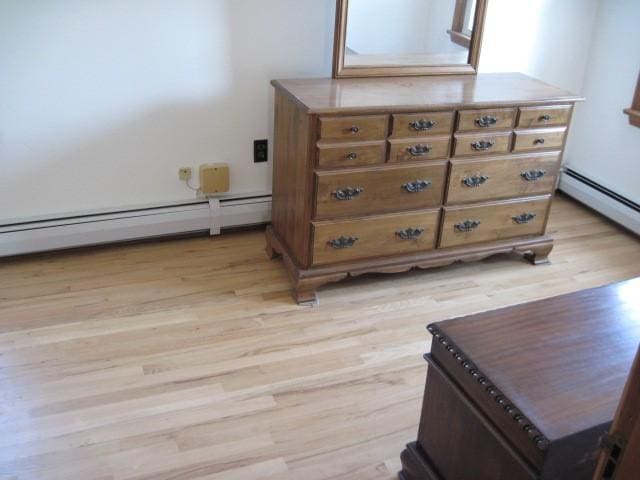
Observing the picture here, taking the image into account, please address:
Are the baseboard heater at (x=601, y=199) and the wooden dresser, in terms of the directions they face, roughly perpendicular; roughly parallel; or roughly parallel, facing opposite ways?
roughly perpendicular

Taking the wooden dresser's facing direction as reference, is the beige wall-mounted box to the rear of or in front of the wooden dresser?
to the rear

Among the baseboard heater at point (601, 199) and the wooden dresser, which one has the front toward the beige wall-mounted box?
the baseboard heater

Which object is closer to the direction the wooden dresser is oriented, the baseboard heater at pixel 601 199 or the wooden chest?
the wooden chest

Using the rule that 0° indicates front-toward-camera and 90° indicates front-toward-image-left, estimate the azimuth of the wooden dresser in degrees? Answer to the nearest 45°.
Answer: approximately 315°

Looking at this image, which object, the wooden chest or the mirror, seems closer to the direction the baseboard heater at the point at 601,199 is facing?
the mirror

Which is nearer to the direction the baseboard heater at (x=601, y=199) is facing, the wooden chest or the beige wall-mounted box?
the beige wall-mounted box

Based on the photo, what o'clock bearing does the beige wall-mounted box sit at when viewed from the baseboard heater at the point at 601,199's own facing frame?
The beige wall-mounted box is roughly at 12 o'clock from the baseboard heater.

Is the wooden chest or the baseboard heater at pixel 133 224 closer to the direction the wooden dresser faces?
the wooden chest

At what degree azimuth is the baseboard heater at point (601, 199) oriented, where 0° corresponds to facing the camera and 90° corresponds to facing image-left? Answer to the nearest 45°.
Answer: approximately 45°
